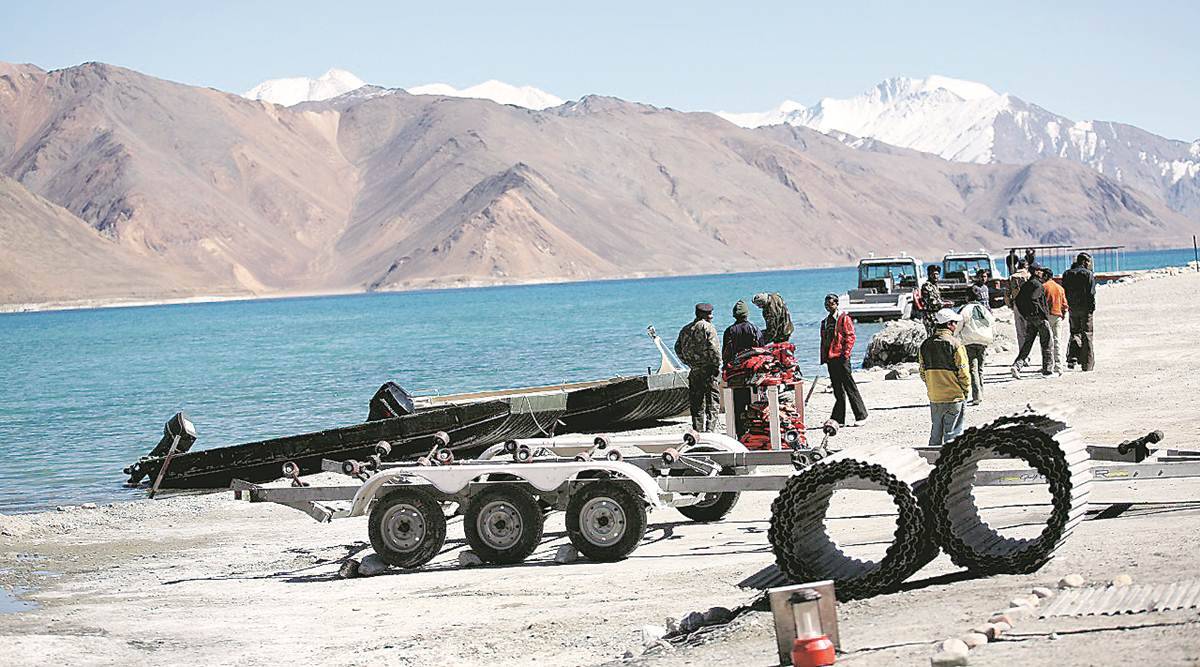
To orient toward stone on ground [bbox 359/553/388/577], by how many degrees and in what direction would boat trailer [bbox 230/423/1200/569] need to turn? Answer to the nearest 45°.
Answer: approximately 180°

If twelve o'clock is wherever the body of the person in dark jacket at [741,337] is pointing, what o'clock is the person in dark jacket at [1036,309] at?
the person in dark jacket at [1036,309] is roughly at 1 o'clock from the person in dark jacket at [741,337].

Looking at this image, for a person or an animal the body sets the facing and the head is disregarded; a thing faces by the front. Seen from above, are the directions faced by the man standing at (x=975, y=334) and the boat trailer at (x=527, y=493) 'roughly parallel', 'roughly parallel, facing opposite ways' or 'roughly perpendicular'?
roughly perpendicular

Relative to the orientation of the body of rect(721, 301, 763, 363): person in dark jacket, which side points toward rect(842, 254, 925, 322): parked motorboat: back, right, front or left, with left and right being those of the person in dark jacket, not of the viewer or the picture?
front

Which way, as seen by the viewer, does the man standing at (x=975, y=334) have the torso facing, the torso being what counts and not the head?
away from the camera

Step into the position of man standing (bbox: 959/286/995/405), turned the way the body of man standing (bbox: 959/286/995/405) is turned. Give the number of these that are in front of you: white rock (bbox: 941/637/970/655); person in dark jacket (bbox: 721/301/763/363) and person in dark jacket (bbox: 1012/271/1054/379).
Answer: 1

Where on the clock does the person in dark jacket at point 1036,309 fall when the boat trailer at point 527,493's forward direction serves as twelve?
The person in dark jacket is roughly at 10 o'clock from the boat trailer.

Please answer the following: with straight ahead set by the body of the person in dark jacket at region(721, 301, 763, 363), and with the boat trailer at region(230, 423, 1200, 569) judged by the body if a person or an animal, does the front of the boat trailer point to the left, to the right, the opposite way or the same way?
to the right

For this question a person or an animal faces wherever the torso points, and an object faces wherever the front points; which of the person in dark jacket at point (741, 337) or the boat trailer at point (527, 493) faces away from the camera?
the person in dark jacket

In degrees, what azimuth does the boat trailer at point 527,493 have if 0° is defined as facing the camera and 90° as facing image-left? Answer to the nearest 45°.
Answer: approximately 270°

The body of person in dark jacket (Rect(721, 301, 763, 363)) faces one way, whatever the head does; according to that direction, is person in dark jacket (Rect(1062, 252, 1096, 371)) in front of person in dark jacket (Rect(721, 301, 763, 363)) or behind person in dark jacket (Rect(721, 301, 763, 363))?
in front

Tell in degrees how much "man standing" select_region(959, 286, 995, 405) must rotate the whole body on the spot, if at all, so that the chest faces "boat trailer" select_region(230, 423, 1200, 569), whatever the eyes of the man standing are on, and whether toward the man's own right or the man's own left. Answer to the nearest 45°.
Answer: approximately 135° to the man's own left

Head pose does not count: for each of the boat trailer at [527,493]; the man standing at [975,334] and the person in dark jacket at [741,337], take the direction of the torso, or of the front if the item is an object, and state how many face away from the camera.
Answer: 2

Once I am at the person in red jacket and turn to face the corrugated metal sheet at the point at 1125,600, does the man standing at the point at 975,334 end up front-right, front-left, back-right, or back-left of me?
back-left

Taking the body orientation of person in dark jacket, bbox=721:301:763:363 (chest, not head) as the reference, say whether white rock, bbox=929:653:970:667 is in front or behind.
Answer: behind

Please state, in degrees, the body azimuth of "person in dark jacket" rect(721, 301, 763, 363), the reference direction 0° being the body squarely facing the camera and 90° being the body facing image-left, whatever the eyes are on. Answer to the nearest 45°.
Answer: approximately 180°
